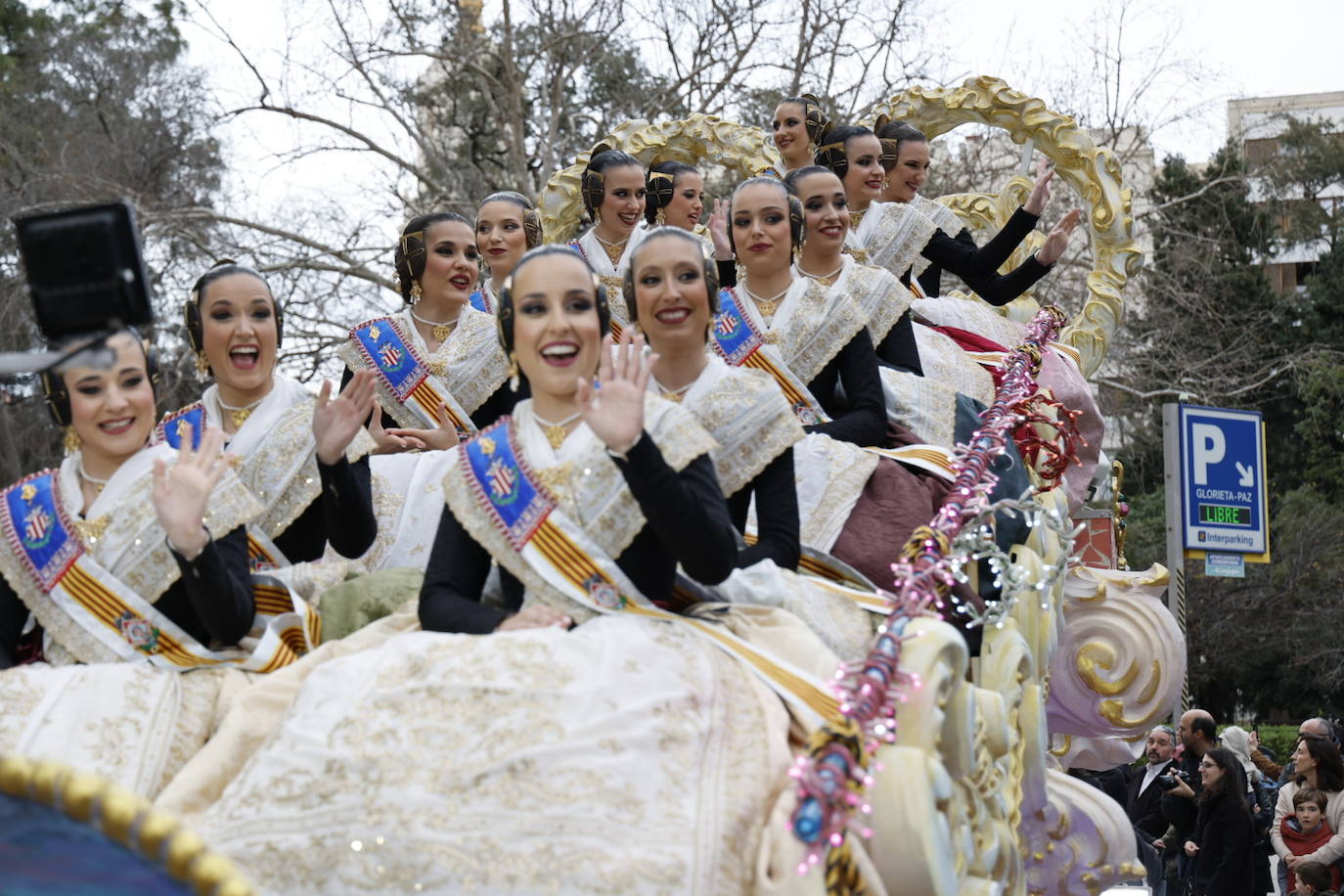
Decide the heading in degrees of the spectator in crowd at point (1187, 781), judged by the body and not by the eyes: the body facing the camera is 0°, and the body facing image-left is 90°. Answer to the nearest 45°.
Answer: approximately 90°

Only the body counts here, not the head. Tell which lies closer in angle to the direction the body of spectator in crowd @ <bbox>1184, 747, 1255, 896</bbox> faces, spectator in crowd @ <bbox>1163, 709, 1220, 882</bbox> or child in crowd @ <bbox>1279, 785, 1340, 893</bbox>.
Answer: the spectator in crowd

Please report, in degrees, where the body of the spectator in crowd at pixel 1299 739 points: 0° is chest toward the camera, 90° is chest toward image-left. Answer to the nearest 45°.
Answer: approximately 45°

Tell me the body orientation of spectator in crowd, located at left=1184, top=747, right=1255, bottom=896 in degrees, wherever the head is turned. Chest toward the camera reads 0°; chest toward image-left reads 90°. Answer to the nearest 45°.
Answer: approximately 90°

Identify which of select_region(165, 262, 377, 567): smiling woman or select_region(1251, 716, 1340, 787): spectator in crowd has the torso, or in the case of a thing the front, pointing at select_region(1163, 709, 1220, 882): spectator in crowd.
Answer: select_region(1251, 716, 1340, 787): spectator in crowd

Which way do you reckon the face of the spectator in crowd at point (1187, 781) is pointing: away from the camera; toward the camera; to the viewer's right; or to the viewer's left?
to the viewer's left

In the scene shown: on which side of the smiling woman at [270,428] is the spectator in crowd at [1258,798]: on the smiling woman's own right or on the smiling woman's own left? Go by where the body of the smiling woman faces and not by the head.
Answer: on the smiling woman's own left

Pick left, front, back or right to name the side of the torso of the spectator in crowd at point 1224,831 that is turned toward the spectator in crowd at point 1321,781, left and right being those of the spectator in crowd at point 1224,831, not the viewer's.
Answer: back

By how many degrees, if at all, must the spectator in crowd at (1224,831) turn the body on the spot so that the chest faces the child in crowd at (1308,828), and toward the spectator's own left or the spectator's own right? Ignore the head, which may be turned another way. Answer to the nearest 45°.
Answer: approximately 180°
